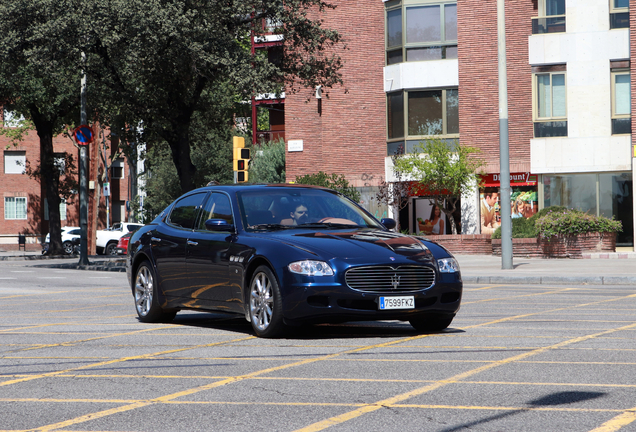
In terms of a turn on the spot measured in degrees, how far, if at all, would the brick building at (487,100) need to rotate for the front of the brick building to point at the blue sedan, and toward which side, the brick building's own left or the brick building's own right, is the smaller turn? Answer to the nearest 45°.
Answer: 0° — it already faces it

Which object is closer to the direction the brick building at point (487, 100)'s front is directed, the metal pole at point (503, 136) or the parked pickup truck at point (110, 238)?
the metal pole

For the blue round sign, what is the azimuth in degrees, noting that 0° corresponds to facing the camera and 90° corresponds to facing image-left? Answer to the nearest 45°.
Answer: approximately 0°

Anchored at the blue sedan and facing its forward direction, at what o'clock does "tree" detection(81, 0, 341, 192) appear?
The tree is roughly at 7 o'clock from the blue sedan.

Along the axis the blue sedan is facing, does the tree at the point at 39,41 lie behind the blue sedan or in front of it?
behind

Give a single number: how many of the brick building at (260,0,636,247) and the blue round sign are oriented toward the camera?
2

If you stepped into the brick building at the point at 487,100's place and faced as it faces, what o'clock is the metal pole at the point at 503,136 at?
The metal pole is roughly at 12 o'clock from the brick building.

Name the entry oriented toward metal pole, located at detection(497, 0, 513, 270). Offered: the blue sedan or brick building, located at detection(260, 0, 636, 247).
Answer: the brick building

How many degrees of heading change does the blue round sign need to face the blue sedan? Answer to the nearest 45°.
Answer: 0° — it already faces it

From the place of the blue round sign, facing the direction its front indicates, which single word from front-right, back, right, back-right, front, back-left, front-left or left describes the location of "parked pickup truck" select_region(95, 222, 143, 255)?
back
